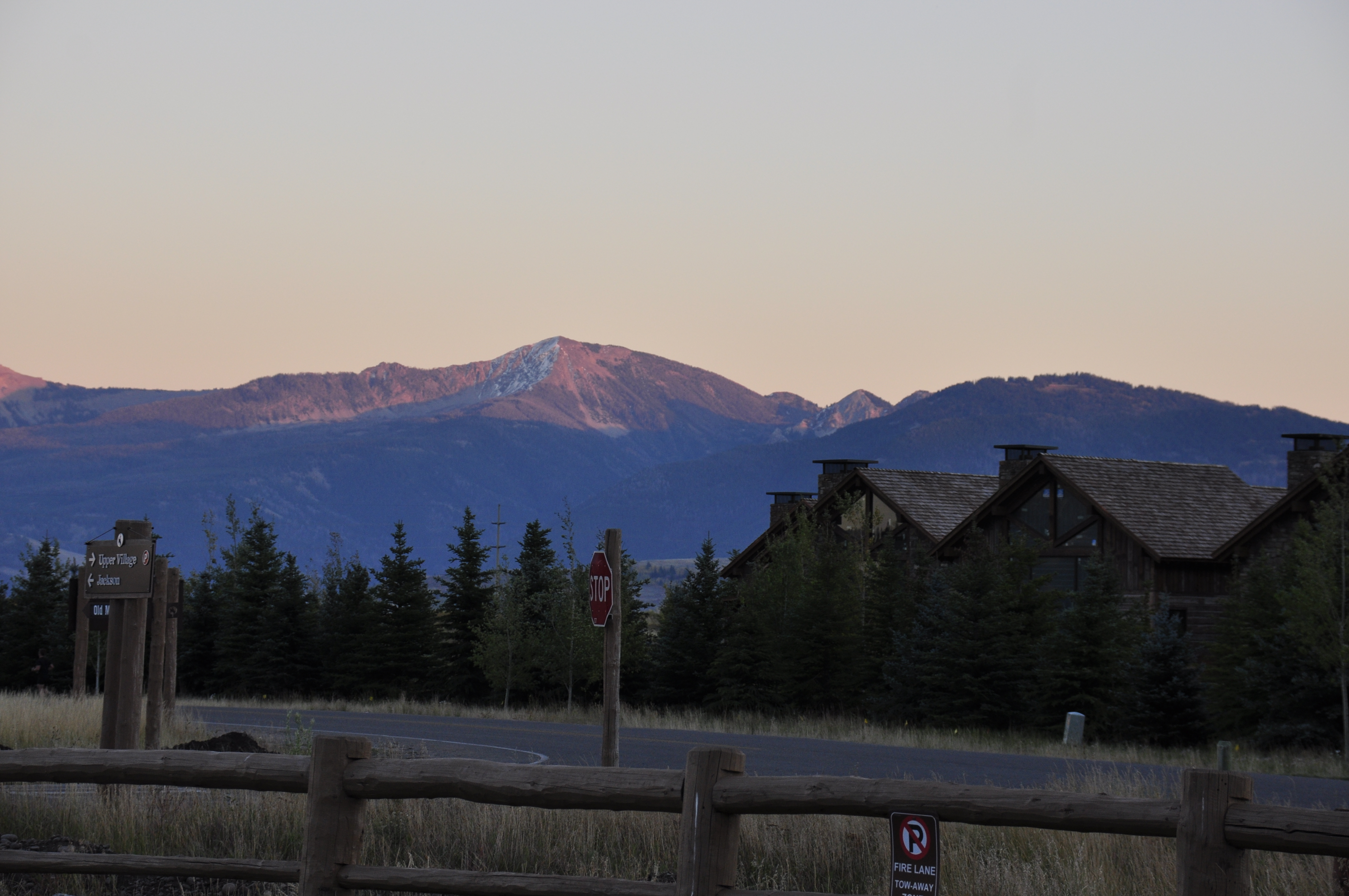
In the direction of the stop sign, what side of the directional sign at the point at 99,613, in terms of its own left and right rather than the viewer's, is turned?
left

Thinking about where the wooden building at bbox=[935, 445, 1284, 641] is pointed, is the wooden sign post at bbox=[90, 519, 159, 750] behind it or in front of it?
in front

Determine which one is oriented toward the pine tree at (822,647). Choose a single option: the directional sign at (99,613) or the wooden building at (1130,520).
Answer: the wooden building

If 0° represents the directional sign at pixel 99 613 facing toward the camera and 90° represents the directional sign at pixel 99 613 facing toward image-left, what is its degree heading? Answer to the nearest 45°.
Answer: approximately 0°

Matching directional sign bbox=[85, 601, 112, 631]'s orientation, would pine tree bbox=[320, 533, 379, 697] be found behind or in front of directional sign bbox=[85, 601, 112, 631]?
behind

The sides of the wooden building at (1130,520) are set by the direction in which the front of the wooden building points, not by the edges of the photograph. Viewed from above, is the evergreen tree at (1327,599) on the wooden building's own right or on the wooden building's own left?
on the wooden building's own left

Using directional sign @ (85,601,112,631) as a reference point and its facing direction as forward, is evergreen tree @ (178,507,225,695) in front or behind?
behind

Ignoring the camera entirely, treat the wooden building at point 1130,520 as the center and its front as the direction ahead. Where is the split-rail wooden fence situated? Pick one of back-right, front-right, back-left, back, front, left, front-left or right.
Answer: front-left

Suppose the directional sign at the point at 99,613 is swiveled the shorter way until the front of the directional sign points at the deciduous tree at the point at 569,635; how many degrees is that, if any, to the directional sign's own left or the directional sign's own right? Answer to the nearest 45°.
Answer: approximately 135° to the directional sign's own left

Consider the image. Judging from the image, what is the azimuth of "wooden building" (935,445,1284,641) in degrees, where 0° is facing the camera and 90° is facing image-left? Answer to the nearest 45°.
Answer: approximately 45°

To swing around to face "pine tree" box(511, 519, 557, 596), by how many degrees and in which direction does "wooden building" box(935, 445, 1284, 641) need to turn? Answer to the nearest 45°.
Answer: approximately 45° to its right
